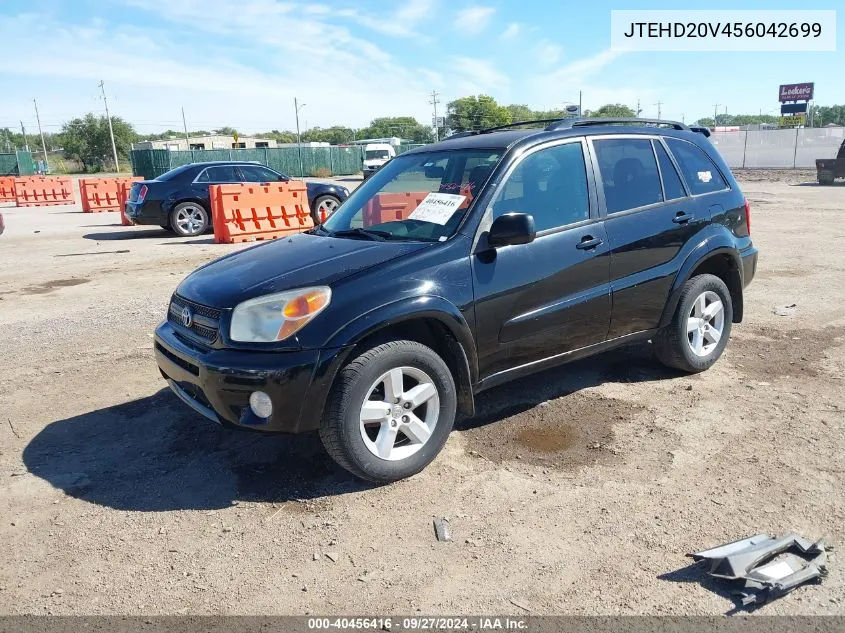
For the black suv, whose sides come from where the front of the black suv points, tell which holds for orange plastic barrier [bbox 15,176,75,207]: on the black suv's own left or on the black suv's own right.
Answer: on the black suv's own right

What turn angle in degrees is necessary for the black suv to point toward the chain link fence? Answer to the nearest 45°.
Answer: approximately 180°

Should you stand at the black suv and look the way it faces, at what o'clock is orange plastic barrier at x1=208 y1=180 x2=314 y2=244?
The orange plastic barrier is roughly at 4 o'clock from the black suv.

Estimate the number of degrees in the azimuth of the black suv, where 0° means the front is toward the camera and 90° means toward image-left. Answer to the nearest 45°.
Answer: approximately 45°

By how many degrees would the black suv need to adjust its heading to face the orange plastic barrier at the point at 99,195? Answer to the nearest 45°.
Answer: approximately 90° to its right

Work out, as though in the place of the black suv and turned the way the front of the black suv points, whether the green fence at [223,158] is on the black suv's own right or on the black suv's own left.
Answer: on the black suv's own right

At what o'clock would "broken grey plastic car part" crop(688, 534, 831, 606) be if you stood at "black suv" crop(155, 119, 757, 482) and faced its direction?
The broken grey plastic car part is roughly at 9 o'clock from the black suv.
